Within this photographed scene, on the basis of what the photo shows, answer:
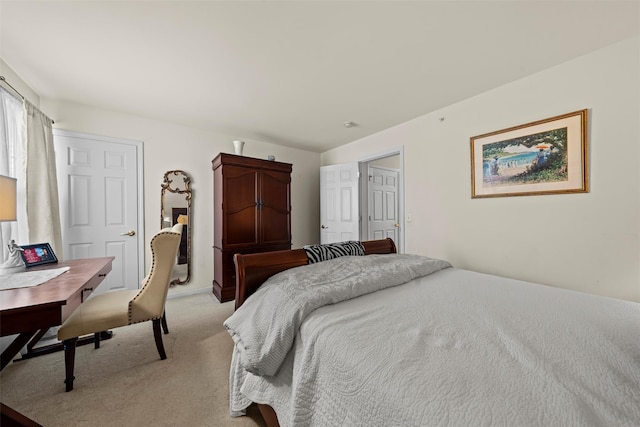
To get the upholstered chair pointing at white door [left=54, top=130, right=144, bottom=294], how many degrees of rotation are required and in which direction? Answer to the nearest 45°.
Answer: approximately 90° to its right

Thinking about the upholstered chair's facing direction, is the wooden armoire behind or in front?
behind

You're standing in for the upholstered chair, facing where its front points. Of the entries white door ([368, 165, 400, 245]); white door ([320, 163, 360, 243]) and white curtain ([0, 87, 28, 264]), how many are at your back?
2

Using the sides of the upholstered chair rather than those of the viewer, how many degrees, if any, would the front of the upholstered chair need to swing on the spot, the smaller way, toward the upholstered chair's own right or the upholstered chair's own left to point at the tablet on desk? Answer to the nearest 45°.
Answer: approximately 45° to the upholstered chair's own right

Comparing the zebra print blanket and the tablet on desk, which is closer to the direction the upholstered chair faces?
the tablet on desk

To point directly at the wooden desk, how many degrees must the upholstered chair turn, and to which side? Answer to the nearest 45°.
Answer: approximately 45° to its left

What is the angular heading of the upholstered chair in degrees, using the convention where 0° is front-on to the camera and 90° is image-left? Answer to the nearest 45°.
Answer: approximately 90°

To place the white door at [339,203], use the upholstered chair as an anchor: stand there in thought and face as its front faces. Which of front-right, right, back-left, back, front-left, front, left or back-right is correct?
back

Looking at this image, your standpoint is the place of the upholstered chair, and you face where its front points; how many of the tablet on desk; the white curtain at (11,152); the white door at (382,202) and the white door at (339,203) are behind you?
2

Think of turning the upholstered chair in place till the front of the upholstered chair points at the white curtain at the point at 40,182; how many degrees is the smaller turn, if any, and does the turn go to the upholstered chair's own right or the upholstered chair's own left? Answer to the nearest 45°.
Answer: approximately 45° to the upholstered chair's own right
